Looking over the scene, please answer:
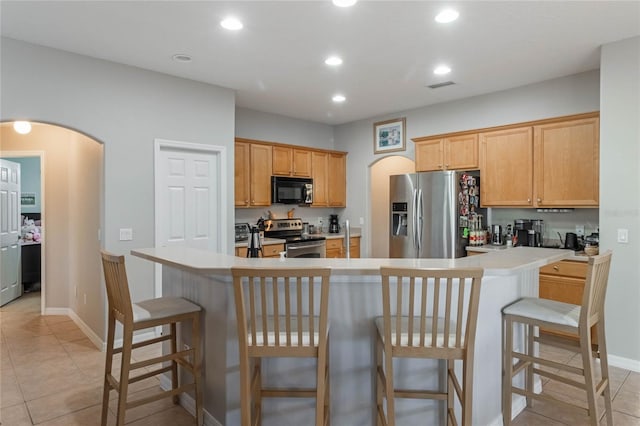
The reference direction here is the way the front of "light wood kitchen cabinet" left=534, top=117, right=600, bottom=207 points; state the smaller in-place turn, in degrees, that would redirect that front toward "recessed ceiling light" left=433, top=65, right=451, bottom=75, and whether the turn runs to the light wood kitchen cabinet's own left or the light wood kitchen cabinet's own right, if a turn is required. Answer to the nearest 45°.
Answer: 0° — it already faces it

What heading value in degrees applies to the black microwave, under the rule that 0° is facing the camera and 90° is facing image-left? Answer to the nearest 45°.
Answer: approximately 315°

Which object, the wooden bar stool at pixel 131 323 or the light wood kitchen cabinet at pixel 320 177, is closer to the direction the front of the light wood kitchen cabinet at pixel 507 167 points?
the wooden bar stool

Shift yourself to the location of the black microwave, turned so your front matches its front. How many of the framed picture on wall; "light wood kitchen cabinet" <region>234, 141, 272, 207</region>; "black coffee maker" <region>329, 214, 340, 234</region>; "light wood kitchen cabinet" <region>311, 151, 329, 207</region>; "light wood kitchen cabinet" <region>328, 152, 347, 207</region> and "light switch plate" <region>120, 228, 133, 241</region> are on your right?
2

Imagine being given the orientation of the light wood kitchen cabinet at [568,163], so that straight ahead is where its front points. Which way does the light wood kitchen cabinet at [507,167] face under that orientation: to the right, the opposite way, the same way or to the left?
the same way

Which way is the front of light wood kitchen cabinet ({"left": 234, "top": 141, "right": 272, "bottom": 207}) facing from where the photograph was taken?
facing the viewer and to the right of the viewer

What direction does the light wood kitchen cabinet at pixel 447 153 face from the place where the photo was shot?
facing the viewer and to the left of the viewer

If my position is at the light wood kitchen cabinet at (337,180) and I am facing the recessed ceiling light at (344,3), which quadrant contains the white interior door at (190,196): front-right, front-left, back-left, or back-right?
front-right

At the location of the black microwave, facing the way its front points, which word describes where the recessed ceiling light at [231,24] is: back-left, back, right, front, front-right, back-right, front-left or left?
front-right

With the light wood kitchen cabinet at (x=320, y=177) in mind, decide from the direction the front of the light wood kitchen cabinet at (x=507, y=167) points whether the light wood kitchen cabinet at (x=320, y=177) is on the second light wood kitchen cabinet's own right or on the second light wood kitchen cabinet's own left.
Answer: on the second light wood kitchen cabinet's own right

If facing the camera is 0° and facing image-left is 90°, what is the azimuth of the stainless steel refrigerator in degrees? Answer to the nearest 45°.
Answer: approximately 45°

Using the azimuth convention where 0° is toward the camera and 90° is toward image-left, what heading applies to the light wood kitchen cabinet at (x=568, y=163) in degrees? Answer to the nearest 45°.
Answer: approximately 45°
